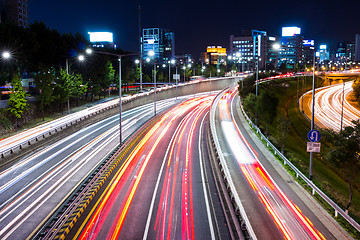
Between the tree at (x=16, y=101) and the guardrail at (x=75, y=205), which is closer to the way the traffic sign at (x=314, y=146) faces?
the guardrail

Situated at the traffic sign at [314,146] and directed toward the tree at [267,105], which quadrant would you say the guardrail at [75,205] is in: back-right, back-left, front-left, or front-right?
back-left

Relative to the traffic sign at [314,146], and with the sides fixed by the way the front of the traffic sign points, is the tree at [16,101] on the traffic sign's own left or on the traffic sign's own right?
on the traffic sign's own right

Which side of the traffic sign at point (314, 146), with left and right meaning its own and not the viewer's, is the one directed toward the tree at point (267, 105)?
back

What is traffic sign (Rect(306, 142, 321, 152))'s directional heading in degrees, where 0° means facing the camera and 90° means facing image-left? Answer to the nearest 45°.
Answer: approximately 0°

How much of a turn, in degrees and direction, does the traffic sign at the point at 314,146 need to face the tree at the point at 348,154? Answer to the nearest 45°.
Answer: approximately 45° to its left

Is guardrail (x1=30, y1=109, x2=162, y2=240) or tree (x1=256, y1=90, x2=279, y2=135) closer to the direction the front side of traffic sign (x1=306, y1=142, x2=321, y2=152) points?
the guardrail

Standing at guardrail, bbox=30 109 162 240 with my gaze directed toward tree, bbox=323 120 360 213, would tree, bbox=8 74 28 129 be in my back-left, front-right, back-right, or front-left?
back-left

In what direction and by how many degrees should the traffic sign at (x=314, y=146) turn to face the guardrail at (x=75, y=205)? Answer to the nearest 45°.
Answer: approximately 45° to its right
